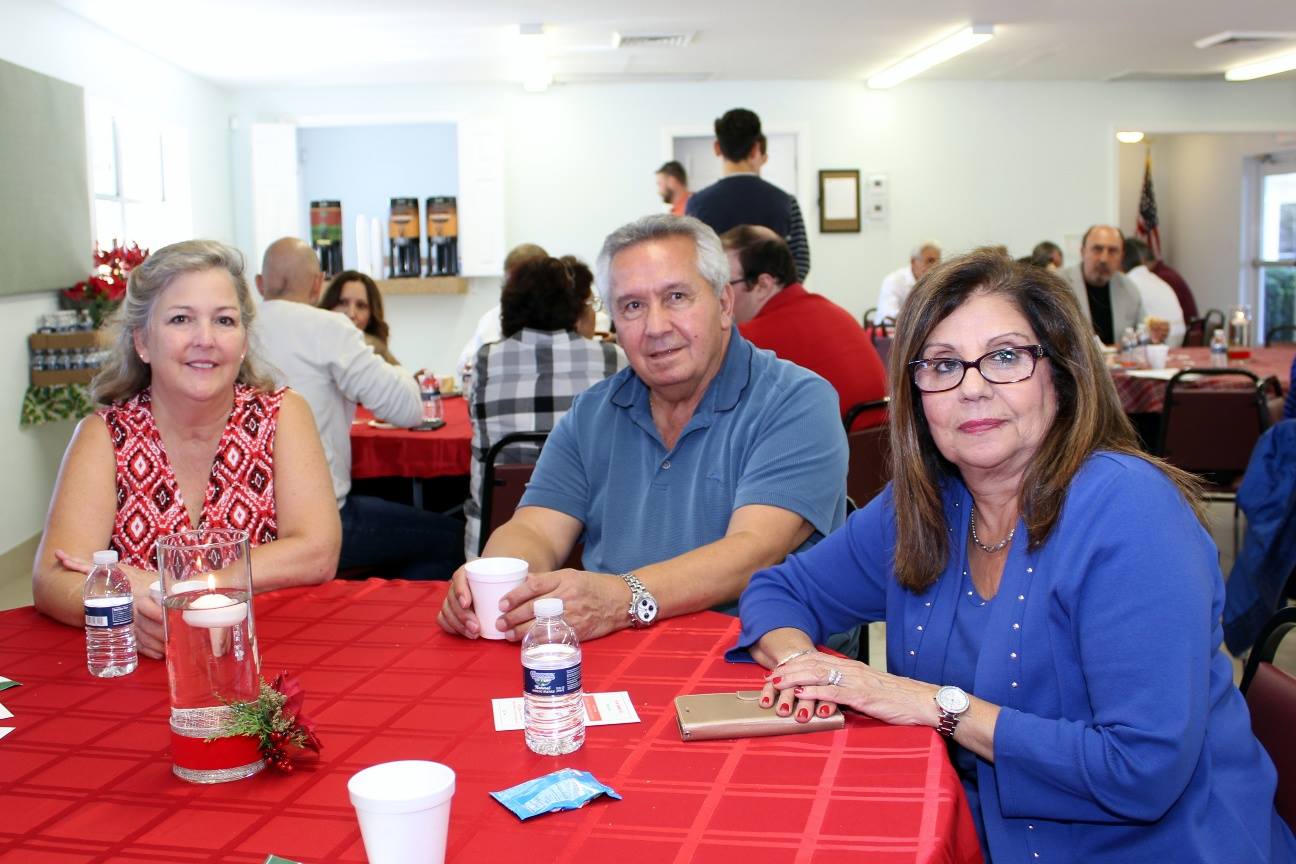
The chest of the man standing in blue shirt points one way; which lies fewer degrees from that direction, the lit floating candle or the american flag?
the american flag

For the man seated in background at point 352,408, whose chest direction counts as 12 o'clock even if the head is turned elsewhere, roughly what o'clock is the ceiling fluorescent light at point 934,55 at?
The ceiling fluorescent light is roughly at 12 o'clock from the man seated in background.

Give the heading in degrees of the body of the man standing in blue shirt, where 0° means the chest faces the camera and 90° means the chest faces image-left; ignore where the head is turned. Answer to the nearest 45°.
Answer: approximately 180°

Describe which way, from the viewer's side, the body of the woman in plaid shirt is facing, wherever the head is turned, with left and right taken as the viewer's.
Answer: facing away from the viewer

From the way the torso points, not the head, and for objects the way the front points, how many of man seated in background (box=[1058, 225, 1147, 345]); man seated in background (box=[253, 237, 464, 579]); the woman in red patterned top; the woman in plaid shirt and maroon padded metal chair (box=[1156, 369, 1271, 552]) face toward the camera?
2

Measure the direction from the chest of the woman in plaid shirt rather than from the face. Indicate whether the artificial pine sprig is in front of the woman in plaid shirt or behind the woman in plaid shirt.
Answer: behind

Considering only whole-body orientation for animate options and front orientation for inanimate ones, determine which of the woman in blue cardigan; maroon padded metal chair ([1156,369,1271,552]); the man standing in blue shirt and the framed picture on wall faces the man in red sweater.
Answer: the framed picture on wall

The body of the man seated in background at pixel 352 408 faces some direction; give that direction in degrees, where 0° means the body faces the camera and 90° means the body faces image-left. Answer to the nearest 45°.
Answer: approximately 225°
